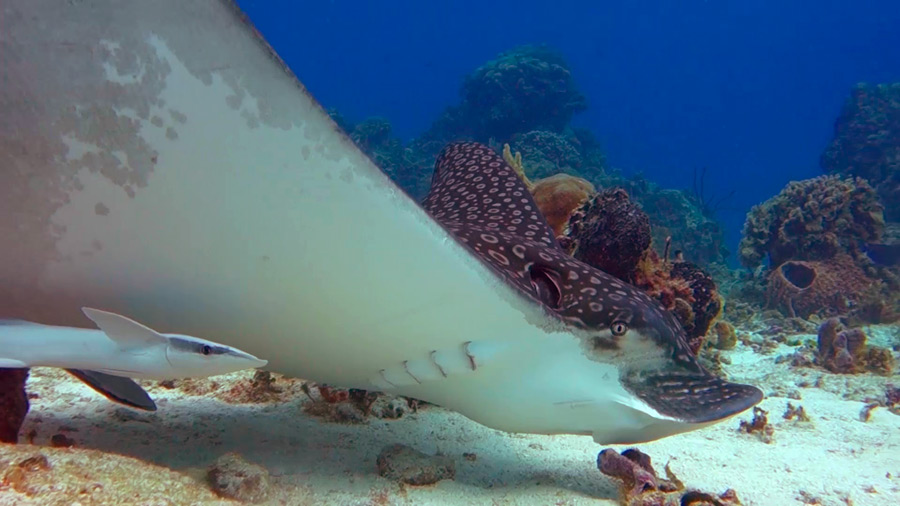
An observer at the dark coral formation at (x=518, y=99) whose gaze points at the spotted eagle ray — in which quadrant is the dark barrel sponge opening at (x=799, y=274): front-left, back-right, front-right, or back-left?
front-left

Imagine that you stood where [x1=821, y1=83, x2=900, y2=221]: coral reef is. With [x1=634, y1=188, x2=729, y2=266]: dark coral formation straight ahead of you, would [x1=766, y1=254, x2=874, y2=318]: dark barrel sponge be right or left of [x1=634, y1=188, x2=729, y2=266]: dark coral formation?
left

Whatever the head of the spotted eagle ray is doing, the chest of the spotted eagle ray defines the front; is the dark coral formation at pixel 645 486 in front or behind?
in front

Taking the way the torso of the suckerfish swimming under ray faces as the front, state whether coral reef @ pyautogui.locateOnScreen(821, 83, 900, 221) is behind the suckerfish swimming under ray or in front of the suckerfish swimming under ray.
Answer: in front

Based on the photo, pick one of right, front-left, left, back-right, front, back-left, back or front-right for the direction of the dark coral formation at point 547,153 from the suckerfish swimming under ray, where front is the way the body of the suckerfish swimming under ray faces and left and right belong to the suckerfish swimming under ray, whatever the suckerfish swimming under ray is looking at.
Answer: front-left

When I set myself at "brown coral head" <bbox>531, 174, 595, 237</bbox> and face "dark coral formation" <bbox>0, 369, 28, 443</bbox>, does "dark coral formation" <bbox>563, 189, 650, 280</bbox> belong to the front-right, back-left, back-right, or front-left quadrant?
front-left

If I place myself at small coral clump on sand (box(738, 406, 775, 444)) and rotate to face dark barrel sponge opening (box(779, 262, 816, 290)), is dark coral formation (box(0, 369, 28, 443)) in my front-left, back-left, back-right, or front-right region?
back-left

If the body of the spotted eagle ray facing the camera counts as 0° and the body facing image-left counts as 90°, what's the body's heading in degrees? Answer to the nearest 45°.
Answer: approximately 270°

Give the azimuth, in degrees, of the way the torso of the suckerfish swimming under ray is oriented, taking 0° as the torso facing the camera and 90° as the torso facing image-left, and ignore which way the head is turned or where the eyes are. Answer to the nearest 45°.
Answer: approximately 270°

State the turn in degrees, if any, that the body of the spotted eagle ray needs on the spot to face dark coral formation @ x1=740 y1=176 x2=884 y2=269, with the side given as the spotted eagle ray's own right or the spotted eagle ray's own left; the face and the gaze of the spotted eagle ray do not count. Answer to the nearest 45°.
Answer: approximately 45° to the spotted eagle ray's own left
